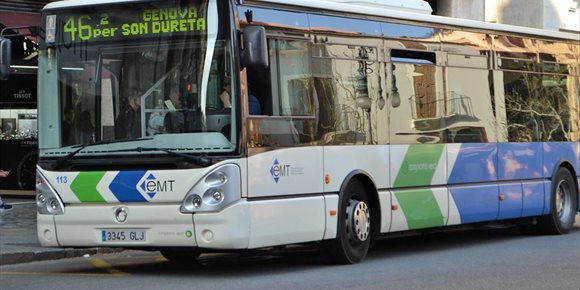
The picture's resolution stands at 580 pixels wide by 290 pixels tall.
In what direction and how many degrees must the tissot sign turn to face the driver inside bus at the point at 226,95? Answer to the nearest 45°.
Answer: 0° — it already faces them

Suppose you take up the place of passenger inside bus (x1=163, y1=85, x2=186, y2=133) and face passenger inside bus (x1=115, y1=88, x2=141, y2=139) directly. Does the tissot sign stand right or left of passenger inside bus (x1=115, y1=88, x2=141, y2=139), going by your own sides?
right

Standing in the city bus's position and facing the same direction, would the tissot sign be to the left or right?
on its right

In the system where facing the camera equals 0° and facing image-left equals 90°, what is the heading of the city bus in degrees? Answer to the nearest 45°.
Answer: approximately 45°

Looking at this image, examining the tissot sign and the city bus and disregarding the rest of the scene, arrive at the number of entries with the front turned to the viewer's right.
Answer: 0

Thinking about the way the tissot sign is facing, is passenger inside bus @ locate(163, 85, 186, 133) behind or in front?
in front

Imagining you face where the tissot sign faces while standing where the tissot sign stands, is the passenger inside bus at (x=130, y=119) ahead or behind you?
ahead

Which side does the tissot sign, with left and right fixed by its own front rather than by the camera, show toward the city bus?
front
